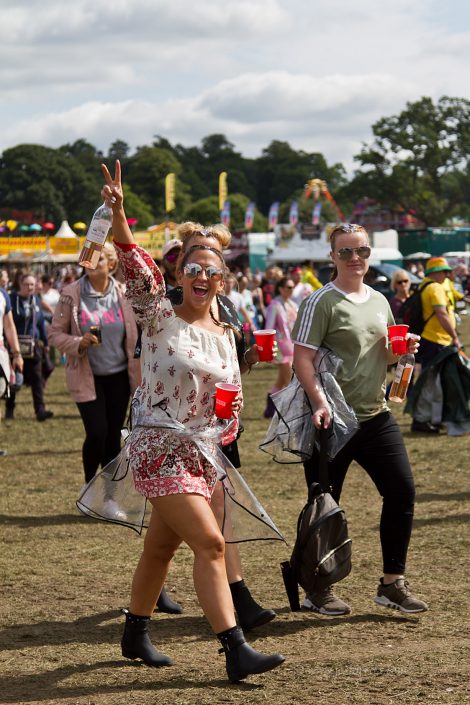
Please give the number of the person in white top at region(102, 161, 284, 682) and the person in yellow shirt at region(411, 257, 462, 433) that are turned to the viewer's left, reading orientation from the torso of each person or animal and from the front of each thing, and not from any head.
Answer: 0

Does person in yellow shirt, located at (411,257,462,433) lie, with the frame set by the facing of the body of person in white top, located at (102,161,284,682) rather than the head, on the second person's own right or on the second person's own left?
on the second person's own left

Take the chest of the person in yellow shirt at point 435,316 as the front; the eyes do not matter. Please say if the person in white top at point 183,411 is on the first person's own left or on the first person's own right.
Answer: on the first person's own right

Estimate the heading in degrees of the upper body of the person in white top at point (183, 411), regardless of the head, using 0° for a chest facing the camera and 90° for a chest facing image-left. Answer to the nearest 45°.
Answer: approximately 315°
